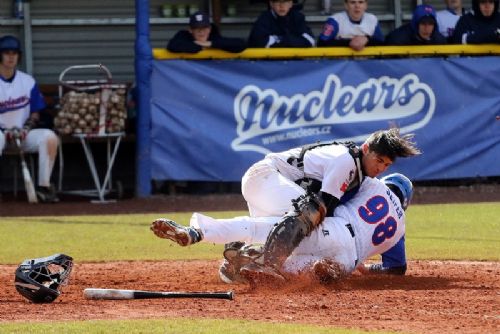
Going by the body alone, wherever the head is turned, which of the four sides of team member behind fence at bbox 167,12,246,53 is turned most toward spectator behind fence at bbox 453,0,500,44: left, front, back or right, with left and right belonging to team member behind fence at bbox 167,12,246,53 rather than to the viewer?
left

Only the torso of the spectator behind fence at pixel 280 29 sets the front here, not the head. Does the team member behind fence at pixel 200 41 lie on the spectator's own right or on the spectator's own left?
on the spectator's own right

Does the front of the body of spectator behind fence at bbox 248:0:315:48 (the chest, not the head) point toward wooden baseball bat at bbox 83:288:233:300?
yes

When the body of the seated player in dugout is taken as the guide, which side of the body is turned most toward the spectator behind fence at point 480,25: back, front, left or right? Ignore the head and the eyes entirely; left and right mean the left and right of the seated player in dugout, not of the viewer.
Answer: left

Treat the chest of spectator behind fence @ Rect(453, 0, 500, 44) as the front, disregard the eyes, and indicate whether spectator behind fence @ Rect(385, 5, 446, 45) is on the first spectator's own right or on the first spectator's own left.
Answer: on the first spectator's own right

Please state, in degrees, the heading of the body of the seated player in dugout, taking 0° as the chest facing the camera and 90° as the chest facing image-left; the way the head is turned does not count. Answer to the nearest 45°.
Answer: approximately 0°

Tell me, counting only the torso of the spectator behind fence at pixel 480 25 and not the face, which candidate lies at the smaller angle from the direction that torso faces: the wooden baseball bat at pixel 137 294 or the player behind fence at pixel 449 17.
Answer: the wooden baseball bat
